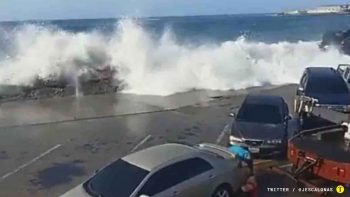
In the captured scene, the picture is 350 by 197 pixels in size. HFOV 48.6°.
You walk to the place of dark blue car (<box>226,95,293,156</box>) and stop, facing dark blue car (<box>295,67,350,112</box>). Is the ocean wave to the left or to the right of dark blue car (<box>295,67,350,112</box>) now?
left

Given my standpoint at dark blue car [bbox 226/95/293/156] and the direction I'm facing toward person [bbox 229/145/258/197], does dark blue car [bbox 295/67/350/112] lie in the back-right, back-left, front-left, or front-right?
back-left
